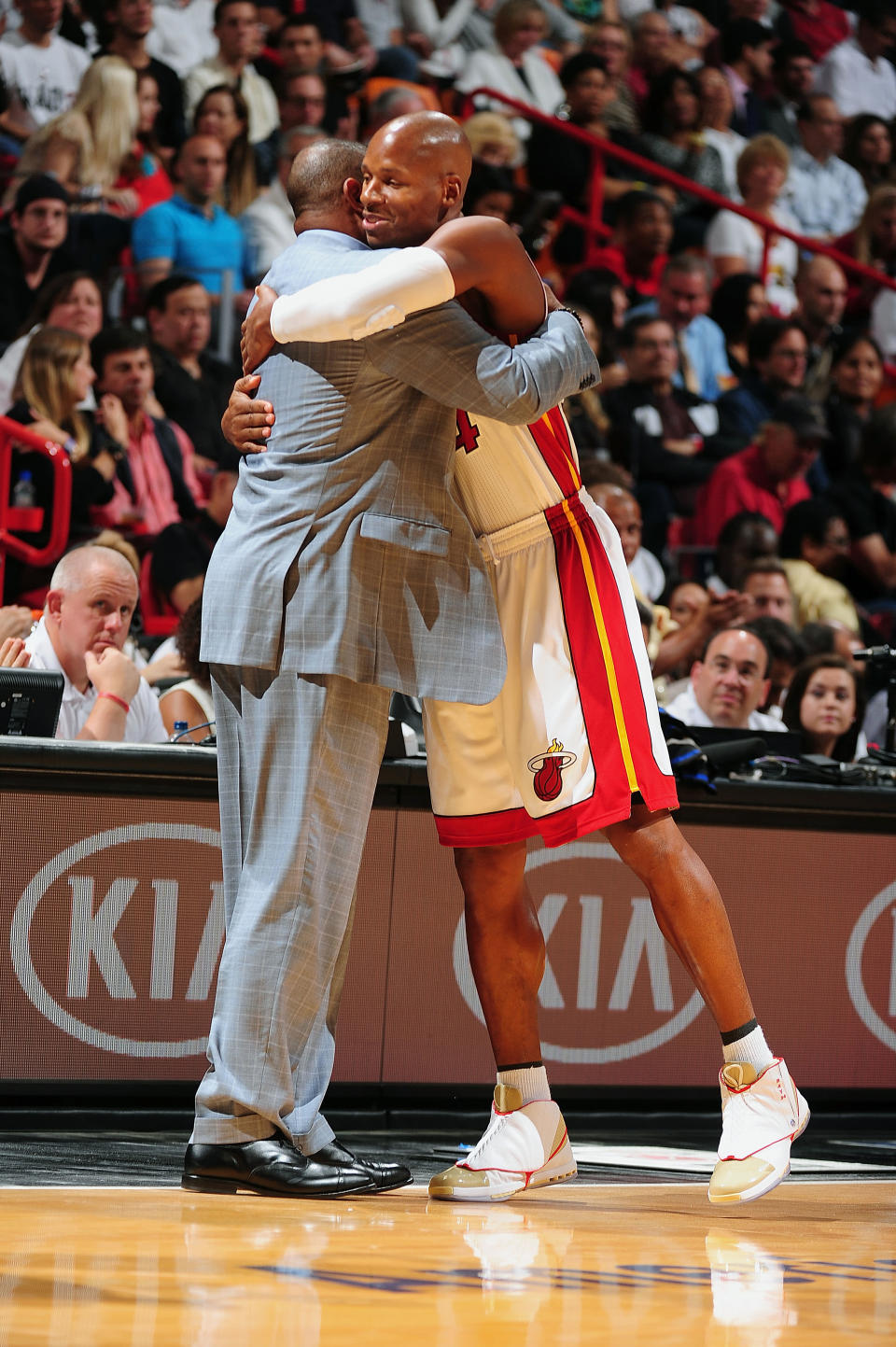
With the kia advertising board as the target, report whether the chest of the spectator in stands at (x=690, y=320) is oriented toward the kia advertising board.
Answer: yes

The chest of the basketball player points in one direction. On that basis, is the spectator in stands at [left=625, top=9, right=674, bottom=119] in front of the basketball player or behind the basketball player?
behind

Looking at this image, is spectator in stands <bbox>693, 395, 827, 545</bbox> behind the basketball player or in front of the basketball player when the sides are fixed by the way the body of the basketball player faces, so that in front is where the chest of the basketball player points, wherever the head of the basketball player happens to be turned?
behind

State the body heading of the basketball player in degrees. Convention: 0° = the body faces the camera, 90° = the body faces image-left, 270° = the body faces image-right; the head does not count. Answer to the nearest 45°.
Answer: approximately 45°
